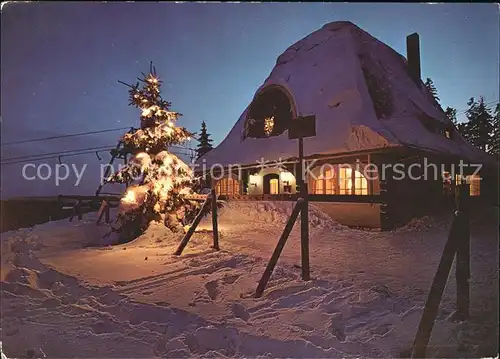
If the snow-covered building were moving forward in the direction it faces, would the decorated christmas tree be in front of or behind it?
in front

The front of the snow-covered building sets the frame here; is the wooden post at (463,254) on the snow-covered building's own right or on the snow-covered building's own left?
on the snow-covered building's own left

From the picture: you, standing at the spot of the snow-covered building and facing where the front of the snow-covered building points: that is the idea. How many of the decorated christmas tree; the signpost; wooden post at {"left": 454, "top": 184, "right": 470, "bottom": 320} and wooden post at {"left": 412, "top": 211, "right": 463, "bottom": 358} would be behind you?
0

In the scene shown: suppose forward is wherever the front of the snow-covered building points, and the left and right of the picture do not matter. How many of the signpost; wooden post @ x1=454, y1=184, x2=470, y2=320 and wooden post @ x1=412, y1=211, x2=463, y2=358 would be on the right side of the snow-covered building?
0

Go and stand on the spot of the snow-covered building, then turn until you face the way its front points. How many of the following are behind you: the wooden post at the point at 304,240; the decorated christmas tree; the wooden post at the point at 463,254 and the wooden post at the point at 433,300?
0

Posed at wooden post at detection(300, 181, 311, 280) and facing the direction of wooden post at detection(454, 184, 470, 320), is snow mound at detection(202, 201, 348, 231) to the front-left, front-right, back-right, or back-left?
back-left

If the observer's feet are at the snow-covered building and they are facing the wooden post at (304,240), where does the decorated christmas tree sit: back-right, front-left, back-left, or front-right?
front-right

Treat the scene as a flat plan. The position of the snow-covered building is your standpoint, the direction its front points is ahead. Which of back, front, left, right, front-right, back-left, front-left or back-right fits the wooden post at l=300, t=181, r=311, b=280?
front-left

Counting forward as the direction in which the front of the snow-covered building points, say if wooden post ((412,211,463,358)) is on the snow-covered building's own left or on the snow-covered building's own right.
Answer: on the snow-covered building's own left

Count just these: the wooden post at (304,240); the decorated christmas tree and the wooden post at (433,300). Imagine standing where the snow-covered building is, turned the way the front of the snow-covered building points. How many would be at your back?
0

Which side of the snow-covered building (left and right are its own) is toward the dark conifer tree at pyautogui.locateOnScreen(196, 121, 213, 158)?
right

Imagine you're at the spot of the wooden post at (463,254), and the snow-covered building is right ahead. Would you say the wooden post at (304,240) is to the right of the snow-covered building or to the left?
left

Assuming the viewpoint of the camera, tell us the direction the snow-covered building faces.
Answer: facing the viewer and to the left of the viewer
